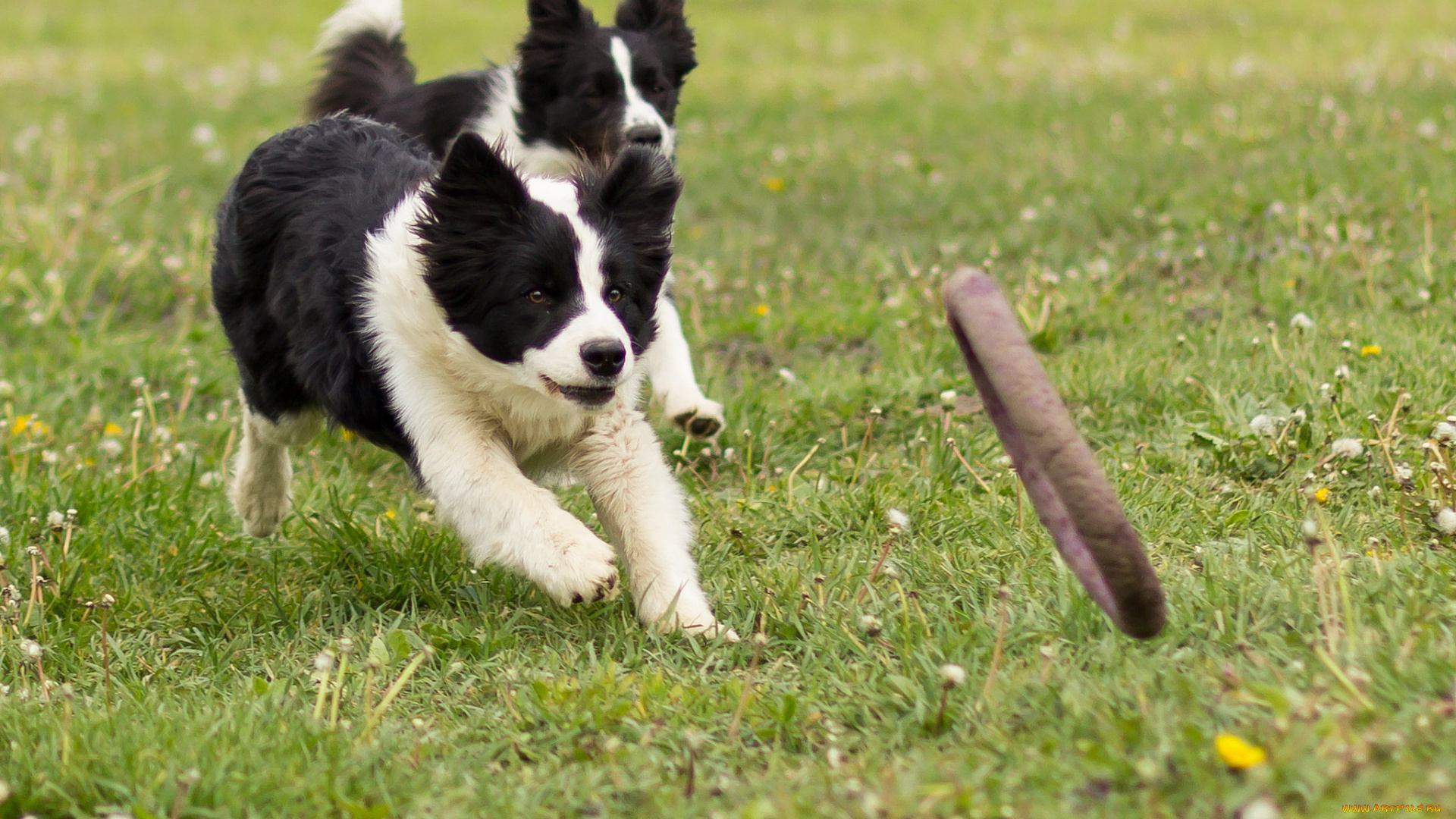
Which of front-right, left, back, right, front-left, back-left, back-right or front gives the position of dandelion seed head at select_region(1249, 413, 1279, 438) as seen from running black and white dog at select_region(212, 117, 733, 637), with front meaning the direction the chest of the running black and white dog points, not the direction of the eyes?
front-left

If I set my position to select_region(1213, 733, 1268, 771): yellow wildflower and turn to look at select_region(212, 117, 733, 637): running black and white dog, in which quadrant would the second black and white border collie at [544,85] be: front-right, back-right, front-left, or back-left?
front-right

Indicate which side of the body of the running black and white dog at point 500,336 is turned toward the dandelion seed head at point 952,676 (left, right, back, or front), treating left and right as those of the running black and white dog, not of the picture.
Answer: front

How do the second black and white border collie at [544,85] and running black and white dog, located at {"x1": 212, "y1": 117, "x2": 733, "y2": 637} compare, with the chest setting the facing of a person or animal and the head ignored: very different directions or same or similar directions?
same or similar directions

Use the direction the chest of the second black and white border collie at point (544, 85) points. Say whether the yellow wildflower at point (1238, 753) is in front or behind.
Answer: in front

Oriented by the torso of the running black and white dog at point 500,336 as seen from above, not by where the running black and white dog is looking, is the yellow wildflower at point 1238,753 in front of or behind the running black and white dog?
in front

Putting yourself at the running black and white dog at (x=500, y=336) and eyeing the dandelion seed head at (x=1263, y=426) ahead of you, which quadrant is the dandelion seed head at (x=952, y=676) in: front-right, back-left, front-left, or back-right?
front-right

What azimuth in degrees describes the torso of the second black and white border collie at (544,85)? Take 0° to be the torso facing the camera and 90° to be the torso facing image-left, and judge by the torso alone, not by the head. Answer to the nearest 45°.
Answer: approximately 315°

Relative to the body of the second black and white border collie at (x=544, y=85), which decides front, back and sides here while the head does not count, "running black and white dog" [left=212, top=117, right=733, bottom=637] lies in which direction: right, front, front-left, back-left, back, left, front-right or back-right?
front-right

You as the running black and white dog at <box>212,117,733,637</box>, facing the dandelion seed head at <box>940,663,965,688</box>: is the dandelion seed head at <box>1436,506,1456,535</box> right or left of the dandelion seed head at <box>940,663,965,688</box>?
left

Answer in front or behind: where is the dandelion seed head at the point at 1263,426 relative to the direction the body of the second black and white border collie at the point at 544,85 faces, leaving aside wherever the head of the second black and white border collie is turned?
in front

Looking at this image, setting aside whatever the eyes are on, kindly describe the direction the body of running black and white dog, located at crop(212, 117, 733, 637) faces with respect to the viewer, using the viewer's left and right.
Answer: facing the viewer and to the right of the viewer

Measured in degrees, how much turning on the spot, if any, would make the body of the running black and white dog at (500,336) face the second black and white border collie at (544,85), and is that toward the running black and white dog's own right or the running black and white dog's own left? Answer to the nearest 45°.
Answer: approximately 135° to the running black and white dog's own left
